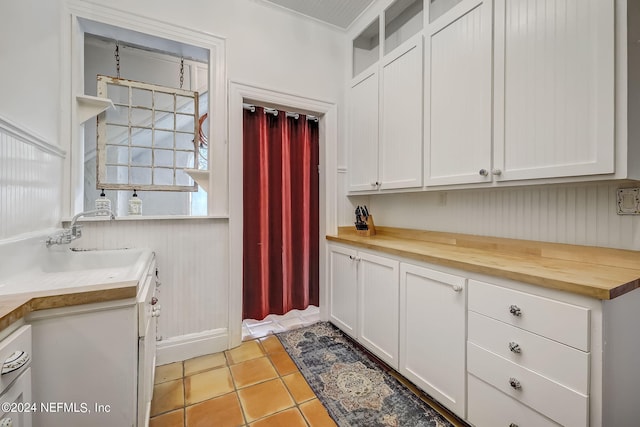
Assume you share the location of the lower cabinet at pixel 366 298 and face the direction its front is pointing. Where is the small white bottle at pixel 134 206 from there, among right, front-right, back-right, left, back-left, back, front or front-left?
front-right

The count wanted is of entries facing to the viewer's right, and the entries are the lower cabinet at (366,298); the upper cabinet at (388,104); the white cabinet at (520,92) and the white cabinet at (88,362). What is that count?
1

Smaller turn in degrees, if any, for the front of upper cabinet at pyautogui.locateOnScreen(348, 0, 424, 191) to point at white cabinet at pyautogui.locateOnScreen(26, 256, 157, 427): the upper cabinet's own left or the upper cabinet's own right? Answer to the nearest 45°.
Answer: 0° — it already faces it

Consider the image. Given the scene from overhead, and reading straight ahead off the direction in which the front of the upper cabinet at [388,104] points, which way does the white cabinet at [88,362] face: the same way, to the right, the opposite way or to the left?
the opposite way

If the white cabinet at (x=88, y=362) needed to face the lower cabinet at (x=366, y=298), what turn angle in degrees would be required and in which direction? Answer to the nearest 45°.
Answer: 0° — it already faces it

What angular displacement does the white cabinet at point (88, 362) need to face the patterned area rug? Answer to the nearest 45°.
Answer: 0° — it already faces it

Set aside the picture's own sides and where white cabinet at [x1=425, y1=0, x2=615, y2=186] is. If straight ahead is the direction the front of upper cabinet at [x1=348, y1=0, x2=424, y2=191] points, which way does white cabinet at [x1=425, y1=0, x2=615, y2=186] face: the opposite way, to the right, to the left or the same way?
the same way

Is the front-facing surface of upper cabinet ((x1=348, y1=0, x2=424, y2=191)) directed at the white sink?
yes

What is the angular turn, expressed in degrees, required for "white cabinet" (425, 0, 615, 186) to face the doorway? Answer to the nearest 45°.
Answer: approximately 45° to its right

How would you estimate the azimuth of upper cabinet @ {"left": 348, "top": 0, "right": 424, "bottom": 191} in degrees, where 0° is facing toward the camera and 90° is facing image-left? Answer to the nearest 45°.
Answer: approximately 45°

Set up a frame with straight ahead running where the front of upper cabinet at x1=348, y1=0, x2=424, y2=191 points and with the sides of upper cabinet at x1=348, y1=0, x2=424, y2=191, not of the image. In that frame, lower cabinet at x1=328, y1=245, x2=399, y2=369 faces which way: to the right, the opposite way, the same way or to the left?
the same way

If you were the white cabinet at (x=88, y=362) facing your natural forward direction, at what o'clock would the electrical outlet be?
The electrical outlet is roughly at 1 o'clock from the white cabinet.

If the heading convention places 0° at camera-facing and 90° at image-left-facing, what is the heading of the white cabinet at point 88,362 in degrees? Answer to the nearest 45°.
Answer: approximately 270°

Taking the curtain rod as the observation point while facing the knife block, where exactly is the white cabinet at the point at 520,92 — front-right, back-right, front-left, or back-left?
front-right

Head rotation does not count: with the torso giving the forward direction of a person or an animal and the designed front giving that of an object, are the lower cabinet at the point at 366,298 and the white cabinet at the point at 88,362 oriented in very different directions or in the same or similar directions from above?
very different directions

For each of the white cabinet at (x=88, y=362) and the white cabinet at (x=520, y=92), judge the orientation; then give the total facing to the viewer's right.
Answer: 1

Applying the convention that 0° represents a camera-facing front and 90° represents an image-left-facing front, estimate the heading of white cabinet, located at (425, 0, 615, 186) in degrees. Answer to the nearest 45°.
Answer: approximately 45°

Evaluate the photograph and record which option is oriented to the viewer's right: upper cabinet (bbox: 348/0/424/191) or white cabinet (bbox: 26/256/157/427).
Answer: the white cabinet
